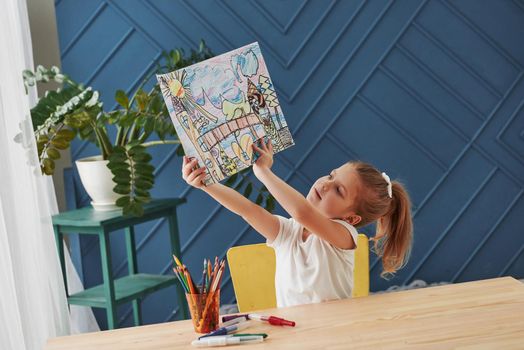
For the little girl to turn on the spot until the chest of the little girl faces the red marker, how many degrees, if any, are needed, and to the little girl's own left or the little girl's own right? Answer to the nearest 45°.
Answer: approximately 45° to the little girl's own left

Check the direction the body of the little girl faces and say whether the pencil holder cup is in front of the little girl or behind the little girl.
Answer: in front

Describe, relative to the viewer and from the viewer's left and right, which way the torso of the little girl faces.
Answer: facing the viewer and to the left of the viewer

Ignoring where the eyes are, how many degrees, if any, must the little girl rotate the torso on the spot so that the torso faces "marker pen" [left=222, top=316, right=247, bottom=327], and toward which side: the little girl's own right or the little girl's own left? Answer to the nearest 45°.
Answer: approximately 45° to the little girl's own left

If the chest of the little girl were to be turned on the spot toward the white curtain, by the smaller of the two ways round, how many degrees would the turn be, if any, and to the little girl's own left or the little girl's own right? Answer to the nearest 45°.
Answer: approximately 45° to the little girl's own right
